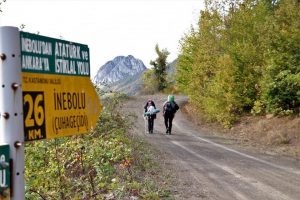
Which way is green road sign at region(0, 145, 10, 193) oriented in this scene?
toward the camera

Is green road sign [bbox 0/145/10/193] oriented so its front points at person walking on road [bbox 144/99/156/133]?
no
